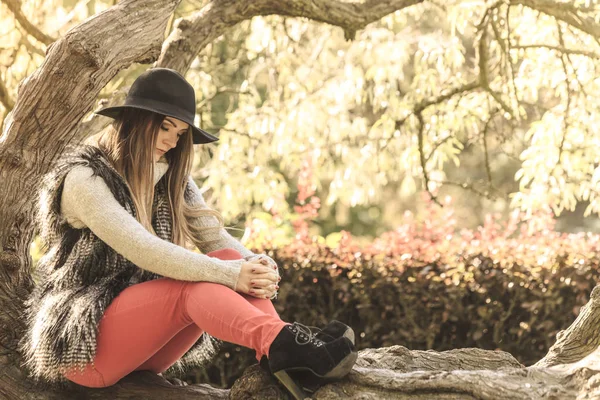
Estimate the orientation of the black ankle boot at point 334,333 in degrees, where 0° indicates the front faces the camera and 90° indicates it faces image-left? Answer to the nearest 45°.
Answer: approximately 270°

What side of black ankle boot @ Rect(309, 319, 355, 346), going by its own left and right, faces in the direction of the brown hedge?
left

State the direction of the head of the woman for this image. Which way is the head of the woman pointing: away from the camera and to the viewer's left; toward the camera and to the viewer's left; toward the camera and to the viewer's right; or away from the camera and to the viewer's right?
toward the camera and to the viewer's right
